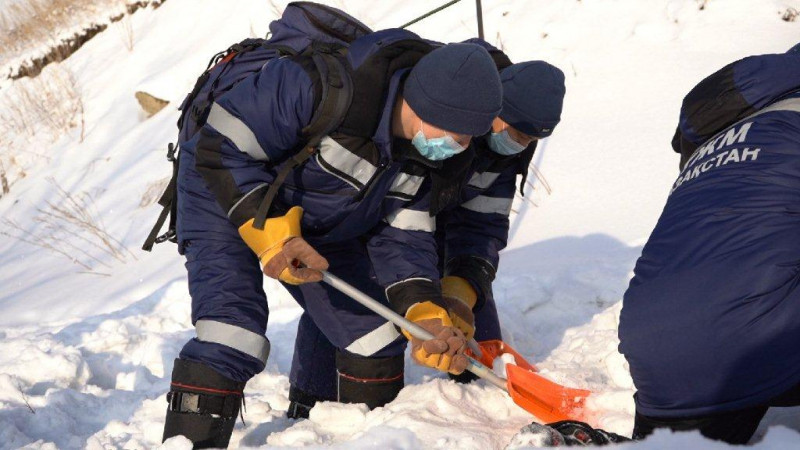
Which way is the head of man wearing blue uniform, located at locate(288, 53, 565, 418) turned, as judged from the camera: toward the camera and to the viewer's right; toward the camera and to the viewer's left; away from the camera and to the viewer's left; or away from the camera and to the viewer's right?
toward the camera and to the viewer's right

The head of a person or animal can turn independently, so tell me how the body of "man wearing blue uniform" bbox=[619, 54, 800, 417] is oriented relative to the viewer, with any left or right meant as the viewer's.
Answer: facing away from the viewer and to the right of the viewer

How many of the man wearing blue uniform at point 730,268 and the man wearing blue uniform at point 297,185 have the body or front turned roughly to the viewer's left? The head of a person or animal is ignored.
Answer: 0

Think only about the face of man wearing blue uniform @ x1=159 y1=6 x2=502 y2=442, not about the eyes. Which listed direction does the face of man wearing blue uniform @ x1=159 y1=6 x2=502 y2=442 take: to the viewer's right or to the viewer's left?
to the viewer's right

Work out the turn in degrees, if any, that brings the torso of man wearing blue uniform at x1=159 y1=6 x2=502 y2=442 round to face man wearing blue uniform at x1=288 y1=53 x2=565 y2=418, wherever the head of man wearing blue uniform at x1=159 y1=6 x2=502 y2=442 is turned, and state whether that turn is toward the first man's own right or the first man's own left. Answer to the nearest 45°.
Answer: approximately 90° to the first man's own left

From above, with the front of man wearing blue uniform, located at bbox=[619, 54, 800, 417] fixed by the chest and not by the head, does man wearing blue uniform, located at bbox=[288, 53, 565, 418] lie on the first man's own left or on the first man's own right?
on the first man's own left

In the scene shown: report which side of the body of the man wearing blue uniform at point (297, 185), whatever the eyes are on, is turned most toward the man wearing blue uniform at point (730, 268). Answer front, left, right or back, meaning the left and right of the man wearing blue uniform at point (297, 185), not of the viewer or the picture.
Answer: front

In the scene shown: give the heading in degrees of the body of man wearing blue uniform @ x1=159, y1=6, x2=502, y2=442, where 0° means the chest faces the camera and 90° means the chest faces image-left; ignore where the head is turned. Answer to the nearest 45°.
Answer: approximately 315°

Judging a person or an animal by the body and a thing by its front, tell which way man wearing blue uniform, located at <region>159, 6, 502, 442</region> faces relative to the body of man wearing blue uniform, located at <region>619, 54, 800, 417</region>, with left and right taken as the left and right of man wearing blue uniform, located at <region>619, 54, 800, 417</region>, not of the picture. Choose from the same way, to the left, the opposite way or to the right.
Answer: to the right
